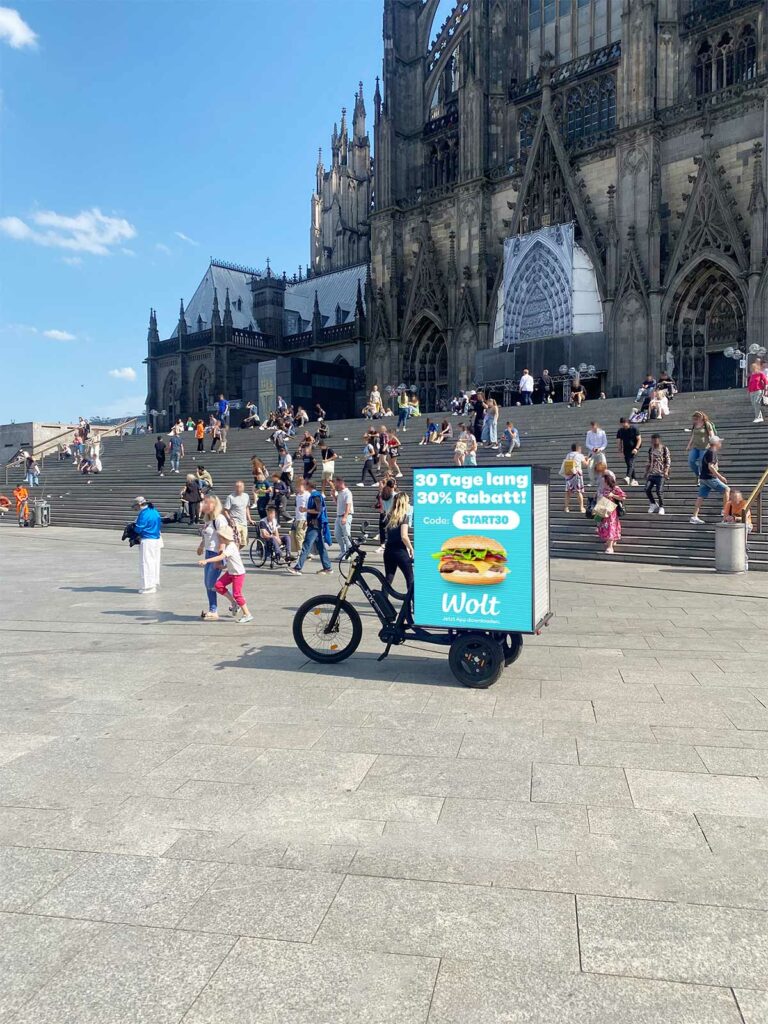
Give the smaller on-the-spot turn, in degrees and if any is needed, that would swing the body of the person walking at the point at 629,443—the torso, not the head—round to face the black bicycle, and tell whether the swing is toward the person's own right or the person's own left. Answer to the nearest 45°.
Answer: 0° — they already face it

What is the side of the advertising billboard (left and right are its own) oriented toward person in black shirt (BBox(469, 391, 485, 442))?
back

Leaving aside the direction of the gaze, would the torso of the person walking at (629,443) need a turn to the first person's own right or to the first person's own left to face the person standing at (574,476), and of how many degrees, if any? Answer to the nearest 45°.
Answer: approximately 45° to the first person's own right

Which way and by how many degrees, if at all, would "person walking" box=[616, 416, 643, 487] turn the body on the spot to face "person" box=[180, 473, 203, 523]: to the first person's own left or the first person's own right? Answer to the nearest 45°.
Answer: approximately 90° to the first person's own right
